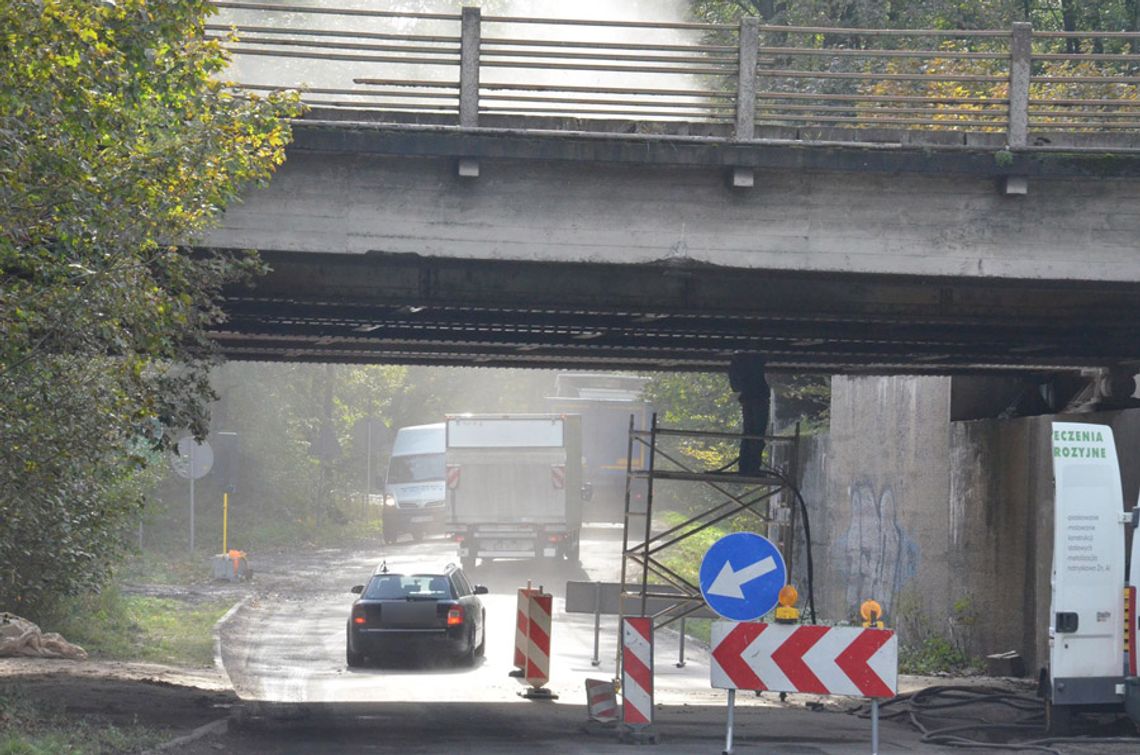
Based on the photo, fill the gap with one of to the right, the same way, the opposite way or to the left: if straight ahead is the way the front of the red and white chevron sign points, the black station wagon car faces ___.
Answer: the opposite way

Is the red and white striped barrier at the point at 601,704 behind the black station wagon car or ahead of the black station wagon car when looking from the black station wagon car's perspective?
behind

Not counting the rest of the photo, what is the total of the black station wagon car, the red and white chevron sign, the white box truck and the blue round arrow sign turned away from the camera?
2

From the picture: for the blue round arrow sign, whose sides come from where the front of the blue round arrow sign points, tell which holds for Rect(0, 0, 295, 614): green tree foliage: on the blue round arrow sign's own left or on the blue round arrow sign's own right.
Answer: on the blue round arrow sign's own right

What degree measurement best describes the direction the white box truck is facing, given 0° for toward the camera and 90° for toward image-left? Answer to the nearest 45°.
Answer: approximately 180°

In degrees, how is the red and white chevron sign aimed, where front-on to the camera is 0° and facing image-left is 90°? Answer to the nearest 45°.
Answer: approximately 0°

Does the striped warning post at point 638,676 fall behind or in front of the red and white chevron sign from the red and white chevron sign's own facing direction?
behind

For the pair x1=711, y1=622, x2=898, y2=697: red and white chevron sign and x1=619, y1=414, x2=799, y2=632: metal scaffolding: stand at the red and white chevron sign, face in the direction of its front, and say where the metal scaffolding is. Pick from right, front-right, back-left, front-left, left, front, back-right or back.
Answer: back

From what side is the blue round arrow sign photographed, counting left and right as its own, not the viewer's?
front

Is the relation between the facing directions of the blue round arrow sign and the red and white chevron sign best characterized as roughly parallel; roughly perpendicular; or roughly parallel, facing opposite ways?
roughly parallel

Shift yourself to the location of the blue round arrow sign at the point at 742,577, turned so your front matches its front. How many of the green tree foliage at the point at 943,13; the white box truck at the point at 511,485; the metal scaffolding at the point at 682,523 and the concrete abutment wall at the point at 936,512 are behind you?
4

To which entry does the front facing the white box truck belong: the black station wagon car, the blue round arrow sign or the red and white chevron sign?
the black station wagon car

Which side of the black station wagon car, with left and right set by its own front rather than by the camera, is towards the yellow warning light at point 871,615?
back

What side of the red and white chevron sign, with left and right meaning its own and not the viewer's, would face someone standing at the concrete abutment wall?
back

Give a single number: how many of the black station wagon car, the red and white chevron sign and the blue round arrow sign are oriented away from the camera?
1

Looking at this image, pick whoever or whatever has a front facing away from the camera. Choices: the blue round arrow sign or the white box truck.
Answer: the white box truck

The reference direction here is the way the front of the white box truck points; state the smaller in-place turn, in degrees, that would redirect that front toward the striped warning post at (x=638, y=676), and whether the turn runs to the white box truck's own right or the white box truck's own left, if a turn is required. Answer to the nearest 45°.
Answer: approximately 180°
